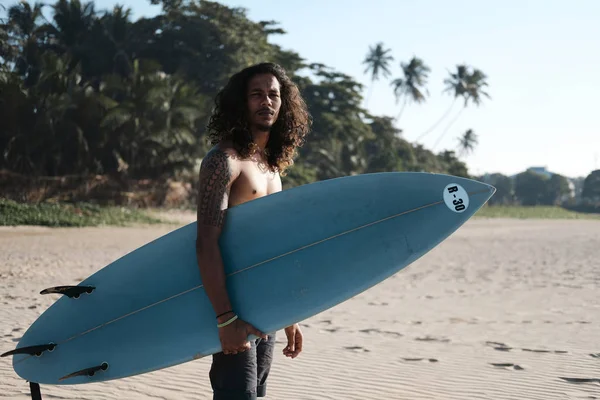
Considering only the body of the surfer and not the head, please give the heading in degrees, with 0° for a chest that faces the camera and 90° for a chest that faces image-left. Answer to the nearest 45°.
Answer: approximately 315°

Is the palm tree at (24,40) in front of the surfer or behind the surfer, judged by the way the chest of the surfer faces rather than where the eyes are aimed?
behind
